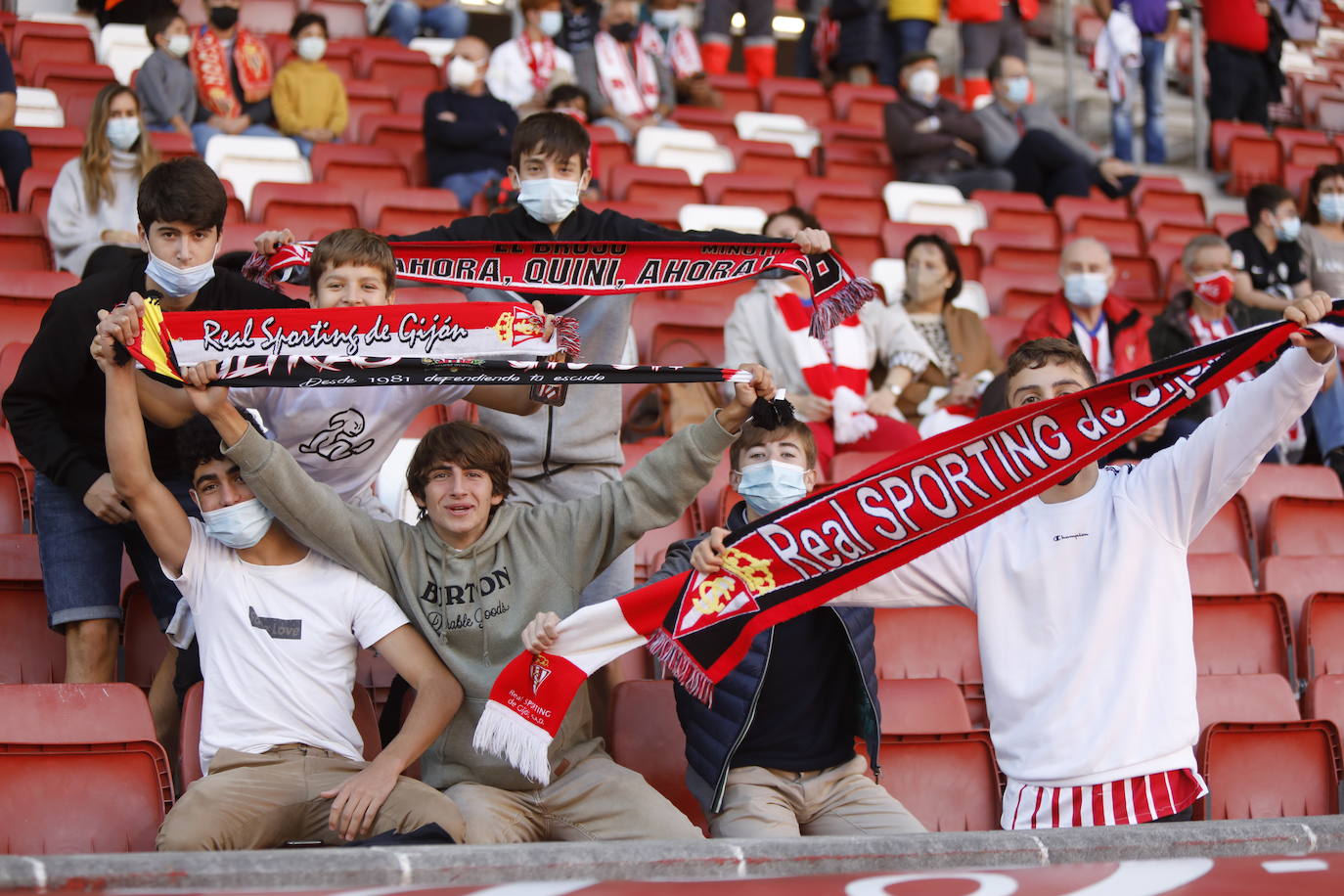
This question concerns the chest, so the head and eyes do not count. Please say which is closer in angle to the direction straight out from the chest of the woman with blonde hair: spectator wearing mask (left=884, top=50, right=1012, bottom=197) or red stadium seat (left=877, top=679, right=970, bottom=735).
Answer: the red stadium seat

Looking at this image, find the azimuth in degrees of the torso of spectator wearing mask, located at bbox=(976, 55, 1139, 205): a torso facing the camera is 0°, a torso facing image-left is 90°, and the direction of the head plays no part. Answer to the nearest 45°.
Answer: approximately 315°

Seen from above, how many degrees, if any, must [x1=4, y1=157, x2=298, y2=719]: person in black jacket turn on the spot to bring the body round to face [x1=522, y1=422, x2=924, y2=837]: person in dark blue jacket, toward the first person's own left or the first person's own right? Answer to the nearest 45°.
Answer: approximately 45° to the first person's own left

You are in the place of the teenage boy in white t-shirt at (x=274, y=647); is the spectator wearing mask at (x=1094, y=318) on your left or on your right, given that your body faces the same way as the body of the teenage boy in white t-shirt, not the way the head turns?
on your left

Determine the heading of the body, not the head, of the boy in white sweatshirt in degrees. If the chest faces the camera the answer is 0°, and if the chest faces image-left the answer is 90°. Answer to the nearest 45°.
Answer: approximately 0°

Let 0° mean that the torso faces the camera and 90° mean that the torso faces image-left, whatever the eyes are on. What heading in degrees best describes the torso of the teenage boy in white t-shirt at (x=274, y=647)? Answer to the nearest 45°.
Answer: approximately 0°

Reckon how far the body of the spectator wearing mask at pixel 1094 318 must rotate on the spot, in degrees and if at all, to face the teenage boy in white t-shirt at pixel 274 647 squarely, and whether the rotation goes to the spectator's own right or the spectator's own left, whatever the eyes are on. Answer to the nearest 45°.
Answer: approximately 45° to the spectator's own right

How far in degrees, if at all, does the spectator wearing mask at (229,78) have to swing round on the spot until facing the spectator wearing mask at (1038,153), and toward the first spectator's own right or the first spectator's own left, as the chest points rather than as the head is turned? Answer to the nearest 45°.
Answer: approximately 90° to the first spectator's own left

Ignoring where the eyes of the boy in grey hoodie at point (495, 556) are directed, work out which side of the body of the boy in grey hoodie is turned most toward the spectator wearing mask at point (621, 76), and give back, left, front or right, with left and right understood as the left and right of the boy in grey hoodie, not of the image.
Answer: back

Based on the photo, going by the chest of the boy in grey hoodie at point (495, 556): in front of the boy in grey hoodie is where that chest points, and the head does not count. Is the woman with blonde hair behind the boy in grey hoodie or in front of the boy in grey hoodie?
behind

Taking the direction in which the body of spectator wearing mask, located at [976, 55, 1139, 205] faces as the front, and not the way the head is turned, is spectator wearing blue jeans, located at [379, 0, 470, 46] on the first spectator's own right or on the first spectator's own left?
on the first spectator's own right
